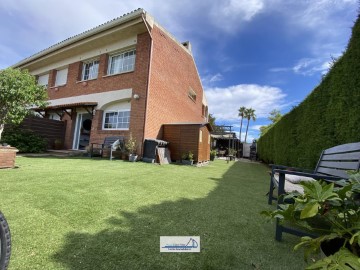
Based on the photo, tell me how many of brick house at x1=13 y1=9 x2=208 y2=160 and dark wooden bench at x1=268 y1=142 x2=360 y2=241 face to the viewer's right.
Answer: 0

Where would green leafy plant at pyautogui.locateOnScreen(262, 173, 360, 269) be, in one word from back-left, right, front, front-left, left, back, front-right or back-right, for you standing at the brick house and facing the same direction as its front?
front-left

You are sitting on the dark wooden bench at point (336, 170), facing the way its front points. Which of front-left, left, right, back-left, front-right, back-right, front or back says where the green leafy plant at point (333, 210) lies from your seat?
front-left

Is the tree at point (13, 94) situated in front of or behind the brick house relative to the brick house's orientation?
in front

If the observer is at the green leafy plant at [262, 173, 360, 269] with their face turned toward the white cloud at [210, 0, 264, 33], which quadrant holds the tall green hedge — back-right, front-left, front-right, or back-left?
front-right

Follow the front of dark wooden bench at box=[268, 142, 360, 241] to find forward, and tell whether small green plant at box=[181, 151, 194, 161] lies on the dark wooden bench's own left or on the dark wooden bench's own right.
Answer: on the dark wooden bench's own right

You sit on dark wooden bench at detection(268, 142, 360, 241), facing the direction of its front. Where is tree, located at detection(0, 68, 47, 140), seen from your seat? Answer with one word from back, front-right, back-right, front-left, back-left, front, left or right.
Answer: front-right

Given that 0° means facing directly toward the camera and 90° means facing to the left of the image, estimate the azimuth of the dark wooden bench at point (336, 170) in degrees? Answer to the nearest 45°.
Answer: approximately 45°

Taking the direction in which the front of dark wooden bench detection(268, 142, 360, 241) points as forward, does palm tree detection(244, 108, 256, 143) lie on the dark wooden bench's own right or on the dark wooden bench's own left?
on the dark wooden bench's own right

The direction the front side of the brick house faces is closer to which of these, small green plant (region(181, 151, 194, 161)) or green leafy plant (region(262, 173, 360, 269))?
the green leafy plant

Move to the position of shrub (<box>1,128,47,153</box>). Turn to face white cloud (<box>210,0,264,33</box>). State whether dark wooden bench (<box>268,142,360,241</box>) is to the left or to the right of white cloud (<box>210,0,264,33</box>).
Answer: right

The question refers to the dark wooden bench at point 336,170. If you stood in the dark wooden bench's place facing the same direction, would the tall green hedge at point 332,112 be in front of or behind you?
behind

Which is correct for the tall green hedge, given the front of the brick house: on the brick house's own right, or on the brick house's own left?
on the brick house's own left

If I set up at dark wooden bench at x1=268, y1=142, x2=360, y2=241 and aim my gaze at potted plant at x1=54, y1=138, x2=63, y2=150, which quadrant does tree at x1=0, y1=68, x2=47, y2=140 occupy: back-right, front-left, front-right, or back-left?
front-left
